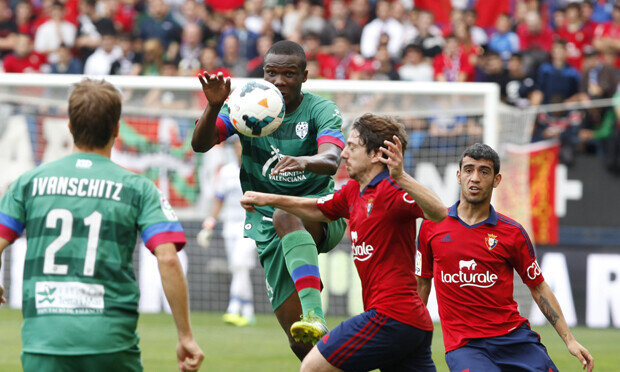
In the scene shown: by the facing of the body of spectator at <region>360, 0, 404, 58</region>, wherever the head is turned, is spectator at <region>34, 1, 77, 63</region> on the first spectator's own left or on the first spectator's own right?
on the first spectator's own right

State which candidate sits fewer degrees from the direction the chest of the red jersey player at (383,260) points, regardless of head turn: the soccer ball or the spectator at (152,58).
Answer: the soccer ball

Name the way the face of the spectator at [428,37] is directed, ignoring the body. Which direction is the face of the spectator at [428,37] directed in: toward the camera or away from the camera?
toward the camera

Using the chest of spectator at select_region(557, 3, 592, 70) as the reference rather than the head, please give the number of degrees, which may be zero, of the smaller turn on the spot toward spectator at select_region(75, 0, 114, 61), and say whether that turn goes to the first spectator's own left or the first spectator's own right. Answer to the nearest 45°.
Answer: approximately 90° to the first spectator's own right

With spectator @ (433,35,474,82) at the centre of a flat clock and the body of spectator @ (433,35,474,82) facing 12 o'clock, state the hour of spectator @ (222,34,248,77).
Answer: spectator @ (222,34,248,77) is roughly at 3 o'clock from spectator @ (433,35,474,82).

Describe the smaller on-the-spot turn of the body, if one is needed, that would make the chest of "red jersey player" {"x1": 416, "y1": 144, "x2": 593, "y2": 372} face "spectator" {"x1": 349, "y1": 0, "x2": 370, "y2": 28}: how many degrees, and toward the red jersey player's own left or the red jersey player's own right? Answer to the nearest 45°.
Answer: approximately 180°

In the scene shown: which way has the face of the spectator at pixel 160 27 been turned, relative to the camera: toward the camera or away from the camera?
toward the camera

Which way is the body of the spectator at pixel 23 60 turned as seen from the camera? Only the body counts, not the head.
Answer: toward the camera

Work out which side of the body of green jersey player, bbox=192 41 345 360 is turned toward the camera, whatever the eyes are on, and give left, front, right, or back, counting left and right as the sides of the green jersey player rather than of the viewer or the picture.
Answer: front

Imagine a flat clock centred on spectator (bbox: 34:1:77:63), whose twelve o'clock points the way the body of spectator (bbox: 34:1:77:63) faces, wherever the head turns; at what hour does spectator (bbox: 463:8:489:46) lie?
spectator (bbox: 463:8:489:46) is roughly at 10 o'clock from spectator (bbox: 34:1:77:63).

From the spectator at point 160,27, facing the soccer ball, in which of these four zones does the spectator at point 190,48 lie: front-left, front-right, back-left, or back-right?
front-left

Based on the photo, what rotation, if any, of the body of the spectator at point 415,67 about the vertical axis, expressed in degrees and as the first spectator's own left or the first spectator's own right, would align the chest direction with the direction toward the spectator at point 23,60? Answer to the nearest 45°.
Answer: approximately 90° to the first spectator's own right

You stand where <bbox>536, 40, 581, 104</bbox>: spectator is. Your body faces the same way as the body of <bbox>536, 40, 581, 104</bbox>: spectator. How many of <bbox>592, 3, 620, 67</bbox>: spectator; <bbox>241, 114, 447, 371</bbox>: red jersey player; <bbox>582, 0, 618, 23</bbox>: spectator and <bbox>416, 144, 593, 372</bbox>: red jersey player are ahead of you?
2

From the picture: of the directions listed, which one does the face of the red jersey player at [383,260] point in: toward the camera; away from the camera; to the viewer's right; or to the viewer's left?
to the viewer's left

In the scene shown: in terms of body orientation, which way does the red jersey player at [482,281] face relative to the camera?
toward the camera

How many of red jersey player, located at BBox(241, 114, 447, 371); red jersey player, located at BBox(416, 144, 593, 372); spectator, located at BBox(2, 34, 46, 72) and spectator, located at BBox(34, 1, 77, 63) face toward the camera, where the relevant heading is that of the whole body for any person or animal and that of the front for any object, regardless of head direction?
3

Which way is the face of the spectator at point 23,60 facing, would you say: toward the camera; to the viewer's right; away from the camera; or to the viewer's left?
toward the camera

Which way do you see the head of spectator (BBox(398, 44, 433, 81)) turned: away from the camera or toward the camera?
toward the camera
